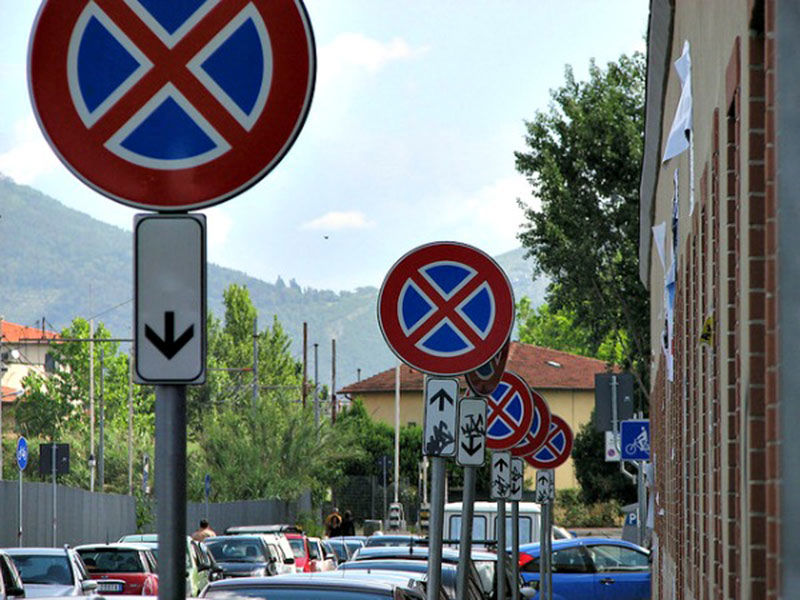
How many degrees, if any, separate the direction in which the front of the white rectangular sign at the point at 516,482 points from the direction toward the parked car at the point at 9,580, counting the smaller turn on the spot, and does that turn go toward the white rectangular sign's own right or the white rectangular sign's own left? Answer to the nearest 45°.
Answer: approximately 45° to the white rectangular sign's own right

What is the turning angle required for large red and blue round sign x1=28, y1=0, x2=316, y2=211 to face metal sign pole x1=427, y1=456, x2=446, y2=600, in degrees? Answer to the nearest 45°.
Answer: approximately 180°

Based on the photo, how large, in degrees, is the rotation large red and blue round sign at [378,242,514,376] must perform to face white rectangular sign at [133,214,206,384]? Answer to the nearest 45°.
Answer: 0° — it already faces it

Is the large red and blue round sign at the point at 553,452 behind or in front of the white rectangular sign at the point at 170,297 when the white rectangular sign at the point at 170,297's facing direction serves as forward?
behind

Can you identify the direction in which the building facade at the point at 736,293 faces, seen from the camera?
facing to the left of the viewer

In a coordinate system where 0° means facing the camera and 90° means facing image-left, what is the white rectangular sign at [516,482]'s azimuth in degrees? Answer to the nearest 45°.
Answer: approximately 0°

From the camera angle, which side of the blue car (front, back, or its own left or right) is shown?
right
